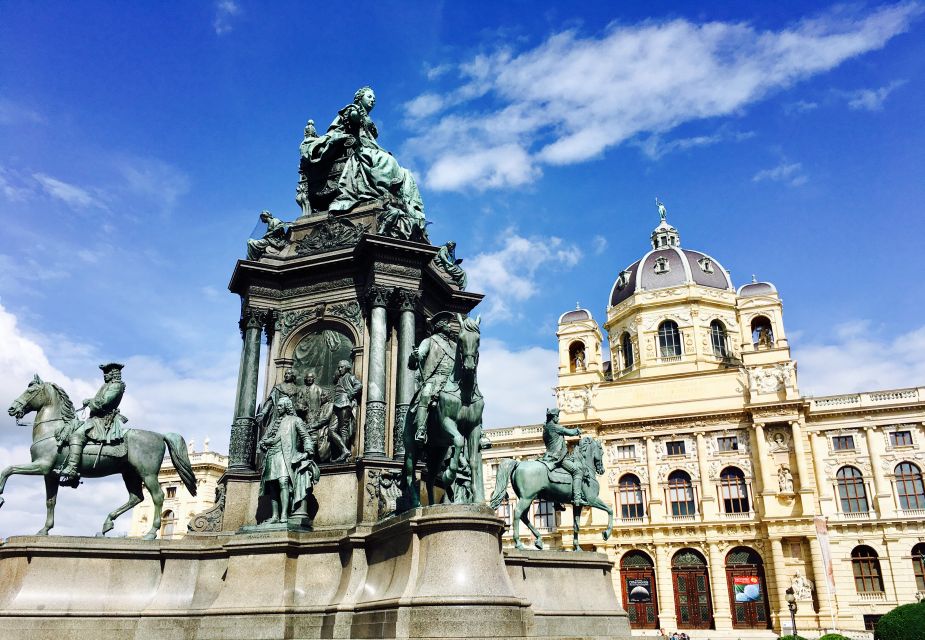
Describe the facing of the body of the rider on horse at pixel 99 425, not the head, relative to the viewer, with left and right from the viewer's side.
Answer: facing to the left of the viewer

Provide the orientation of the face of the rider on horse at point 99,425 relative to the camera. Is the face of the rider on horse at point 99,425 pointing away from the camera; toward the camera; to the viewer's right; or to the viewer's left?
to the viewer's left

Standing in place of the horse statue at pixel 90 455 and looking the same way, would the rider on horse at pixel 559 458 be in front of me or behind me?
behind

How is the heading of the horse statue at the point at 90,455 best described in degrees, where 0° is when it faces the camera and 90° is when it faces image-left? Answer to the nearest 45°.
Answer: approximately 90°

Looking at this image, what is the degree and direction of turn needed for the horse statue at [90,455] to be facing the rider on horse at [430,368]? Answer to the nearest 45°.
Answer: approximately 135° to its left

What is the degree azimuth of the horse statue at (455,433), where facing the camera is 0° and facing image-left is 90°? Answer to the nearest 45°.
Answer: approximately 315°

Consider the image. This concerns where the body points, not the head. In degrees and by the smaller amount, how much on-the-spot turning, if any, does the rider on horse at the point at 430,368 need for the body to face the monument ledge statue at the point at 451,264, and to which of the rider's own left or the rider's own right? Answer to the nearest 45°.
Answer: approximately 135° to the rider's own left

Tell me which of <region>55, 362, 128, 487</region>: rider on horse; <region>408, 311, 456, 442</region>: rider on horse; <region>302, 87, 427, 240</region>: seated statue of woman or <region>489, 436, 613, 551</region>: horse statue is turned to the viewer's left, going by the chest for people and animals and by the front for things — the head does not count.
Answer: <region>55, 362, 128, 487</region>: rider on horse

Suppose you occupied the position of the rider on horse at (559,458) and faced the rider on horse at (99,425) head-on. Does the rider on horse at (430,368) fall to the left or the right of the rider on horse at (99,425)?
left

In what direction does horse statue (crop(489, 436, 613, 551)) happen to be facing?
to the viewer's right

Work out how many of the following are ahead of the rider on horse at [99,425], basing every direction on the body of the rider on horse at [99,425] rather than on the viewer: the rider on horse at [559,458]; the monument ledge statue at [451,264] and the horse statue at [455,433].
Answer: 0

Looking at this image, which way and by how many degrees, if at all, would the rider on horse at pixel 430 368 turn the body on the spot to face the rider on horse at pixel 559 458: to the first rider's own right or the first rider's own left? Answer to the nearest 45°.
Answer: approximately 90° to the first rider's own left

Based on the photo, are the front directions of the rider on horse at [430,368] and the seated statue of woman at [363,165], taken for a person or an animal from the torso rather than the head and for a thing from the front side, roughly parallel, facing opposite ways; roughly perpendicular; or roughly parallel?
roughly parallel

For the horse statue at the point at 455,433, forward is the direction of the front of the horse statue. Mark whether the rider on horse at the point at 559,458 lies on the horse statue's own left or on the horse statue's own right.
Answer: on the horse statue's own left

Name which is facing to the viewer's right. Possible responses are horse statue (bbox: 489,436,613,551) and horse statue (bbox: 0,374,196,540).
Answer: horse statue (bbox: 489,436,613,551)
